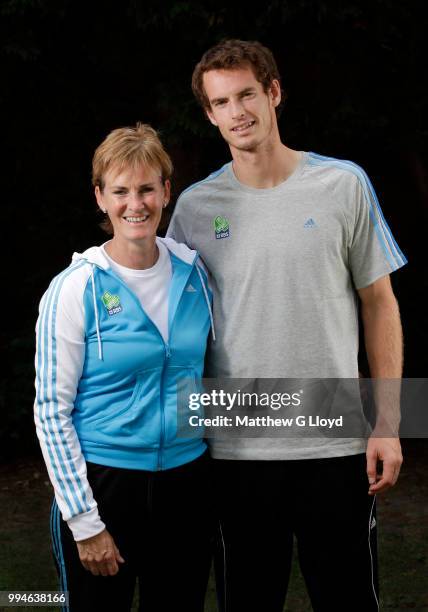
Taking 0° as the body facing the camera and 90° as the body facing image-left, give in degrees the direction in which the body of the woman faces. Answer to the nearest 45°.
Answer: approximately 315°

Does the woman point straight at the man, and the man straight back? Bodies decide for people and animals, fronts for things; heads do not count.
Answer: no

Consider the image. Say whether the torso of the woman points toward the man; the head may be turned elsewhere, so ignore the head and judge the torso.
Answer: no

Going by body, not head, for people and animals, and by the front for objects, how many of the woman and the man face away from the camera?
0

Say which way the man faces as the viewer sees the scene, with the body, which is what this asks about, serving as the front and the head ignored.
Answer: toward the camera

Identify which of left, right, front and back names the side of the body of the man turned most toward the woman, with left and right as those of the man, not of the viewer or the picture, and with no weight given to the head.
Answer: right

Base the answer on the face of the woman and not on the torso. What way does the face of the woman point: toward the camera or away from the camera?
toward the camera
